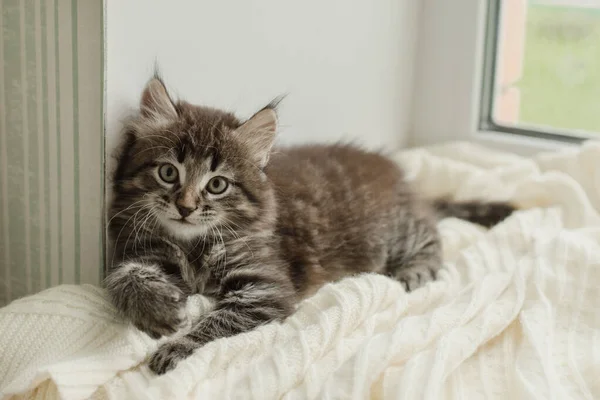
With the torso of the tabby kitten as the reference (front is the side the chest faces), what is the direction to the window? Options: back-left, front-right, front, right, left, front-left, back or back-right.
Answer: back

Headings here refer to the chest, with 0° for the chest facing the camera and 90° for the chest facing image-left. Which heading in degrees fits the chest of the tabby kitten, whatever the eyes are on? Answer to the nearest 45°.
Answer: approximately 45°
